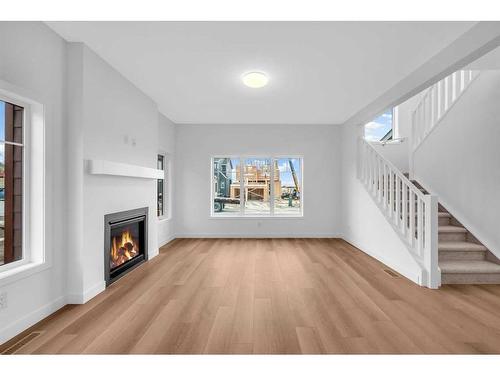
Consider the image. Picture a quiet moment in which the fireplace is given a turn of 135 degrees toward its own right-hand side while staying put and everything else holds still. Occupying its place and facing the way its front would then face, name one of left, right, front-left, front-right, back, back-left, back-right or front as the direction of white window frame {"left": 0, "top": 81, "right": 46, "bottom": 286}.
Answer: front-left

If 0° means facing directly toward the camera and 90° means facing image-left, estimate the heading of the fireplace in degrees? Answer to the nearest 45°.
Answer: approximately 315°

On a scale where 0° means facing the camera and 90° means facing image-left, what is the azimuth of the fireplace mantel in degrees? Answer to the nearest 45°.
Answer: approximately 315°

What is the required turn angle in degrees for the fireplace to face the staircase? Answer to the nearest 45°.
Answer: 0° — it already faces it

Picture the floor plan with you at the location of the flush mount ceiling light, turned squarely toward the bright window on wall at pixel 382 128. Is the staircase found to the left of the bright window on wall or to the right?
right

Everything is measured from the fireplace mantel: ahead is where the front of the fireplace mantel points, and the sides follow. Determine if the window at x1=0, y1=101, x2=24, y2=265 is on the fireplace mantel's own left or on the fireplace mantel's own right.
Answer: on the fireplace mantel's own right

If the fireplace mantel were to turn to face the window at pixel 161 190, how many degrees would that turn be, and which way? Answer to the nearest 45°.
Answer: approximately 135° to its left
